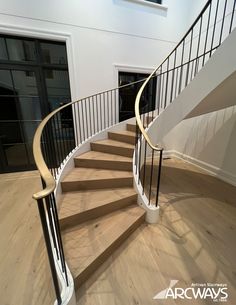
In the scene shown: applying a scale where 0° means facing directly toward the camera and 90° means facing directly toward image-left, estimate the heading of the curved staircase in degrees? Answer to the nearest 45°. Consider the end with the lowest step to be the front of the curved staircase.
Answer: approximately 0°

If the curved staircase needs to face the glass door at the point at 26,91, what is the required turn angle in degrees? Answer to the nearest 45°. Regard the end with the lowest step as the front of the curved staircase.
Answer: approximately 135° to its right

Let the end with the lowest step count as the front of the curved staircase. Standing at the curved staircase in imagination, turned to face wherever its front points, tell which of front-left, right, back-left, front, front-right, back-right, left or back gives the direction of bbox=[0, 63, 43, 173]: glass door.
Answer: back-right
